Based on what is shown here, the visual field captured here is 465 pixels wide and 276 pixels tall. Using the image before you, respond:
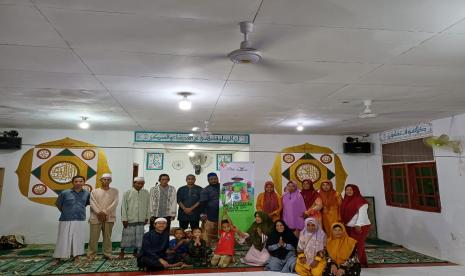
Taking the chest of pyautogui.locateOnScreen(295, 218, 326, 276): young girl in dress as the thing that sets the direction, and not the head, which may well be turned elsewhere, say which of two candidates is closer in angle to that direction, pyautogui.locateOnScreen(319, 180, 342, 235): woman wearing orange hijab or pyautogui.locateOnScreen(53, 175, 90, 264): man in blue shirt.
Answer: the man in blue shirt

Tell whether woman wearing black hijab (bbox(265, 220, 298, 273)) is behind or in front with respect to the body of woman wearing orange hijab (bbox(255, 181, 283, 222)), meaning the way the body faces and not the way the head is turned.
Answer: in front

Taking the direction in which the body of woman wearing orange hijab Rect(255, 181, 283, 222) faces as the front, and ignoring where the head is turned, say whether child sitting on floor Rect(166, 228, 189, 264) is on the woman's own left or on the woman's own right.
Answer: on the woman's own right

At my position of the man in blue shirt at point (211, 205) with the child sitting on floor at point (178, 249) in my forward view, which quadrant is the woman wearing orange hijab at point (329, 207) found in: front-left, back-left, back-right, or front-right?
back-left

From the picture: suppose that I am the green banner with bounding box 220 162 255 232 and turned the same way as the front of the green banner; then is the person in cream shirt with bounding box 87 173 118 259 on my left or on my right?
on my right

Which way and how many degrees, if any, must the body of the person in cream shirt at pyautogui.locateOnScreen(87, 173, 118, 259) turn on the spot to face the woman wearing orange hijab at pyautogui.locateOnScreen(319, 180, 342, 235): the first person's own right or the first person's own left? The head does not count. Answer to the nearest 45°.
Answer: approximately 90° to the first person's own left

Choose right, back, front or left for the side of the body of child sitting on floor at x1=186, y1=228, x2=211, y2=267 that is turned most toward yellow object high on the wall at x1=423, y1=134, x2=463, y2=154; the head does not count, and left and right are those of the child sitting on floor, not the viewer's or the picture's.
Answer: left

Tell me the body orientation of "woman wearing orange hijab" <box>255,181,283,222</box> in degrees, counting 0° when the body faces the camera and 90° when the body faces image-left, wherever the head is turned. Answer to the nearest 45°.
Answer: approximately 0°

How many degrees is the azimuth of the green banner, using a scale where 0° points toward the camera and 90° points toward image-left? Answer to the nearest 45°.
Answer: approximately 0°
